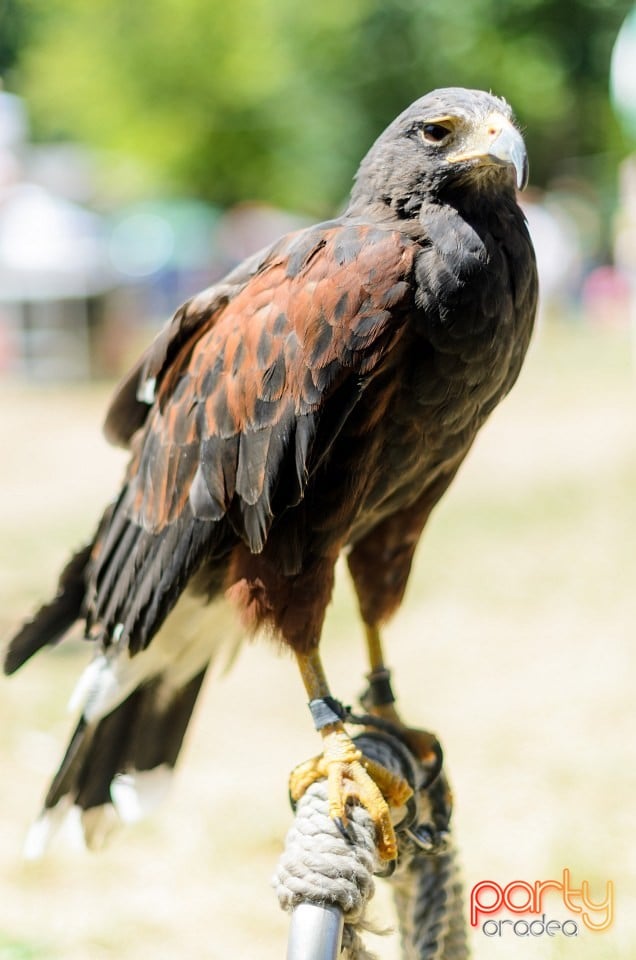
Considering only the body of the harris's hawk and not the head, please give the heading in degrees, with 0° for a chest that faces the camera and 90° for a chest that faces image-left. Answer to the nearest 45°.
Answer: approximately 315°
